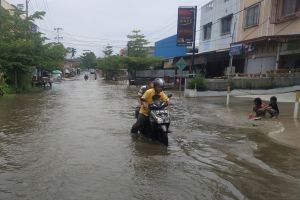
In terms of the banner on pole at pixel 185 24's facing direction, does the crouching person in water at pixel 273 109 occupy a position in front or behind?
in front

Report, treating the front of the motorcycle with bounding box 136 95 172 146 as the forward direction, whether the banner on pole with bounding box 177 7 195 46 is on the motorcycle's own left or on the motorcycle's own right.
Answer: on the motorcycle's own left

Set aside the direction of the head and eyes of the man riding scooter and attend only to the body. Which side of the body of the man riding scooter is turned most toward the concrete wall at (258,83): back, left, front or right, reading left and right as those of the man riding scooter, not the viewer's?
left

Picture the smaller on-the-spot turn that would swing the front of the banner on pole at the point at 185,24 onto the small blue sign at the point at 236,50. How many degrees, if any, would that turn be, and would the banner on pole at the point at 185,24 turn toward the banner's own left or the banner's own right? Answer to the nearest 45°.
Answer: approximately 45° to the banner's own left

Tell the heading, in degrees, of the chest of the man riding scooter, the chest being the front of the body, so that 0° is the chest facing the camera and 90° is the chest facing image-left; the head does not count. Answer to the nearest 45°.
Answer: approximately 315°

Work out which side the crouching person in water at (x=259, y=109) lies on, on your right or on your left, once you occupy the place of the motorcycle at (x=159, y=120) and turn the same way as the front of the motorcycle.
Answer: on your left

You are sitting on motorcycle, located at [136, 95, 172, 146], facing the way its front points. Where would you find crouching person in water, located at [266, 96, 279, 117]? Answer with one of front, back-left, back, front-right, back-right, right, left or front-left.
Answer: left

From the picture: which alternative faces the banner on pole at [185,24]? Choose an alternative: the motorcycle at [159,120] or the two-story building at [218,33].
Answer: the two-story building

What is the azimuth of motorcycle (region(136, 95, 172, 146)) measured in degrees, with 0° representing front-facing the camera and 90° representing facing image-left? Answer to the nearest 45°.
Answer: approximately 315°
